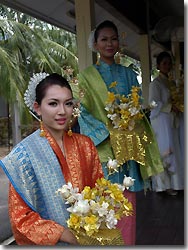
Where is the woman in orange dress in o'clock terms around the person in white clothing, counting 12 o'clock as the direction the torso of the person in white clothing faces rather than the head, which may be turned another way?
The woman in orange dress is roughly at 2 o'clock from the person in white clothing.

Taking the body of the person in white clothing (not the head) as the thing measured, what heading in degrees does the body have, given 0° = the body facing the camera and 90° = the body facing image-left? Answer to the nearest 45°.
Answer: approximately 315°

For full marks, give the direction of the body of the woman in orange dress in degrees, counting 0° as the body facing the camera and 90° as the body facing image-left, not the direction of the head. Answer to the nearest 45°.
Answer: approximately 315°

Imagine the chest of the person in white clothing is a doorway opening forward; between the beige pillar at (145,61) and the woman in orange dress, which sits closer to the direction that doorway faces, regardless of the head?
the woman in orange dress

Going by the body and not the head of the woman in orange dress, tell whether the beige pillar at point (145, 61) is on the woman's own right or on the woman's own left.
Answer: on the woman's own left
